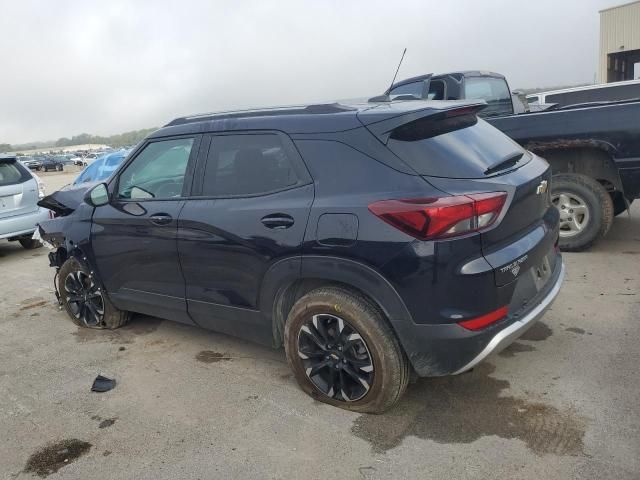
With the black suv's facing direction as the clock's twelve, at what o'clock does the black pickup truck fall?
The black pickup truck is roughly at 3 o'clock from the black suv.

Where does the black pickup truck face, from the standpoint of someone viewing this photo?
facing away from the viewer and to the left of the viewer

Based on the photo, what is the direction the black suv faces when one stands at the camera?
facing away from the viewer and to the left of the viewer

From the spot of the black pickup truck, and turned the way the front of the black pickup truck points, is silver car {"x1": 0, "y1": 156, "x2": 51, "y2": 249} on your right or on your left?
on your left

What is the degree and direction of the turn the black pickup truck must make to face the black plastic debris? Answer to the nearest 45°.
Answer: approximately 90° to its left

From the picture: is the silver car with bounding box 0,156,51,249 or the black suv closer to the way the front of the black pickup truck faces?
the silver car

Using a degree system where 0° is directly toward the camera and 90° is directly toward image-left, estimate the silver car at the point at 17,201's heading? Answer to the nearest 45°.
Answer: approximately 135°

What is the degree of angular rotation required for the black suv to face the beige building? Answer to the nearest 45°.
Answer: approximately 90° to its right
